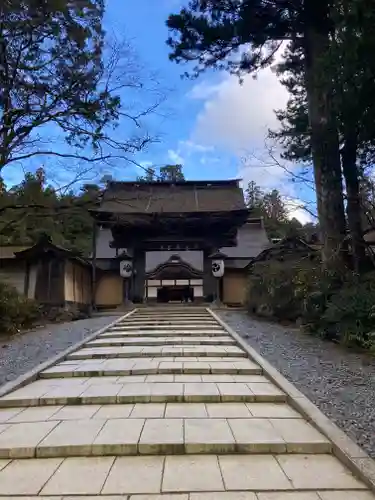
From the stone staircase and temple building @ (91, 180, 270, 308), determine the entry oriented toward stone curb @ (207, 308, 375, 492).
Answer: the temple building

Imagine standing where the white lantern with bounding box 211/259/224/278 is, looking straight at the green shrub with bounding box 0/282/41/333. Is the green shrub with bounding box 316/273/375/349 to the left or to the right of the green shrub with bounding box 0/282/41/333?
left

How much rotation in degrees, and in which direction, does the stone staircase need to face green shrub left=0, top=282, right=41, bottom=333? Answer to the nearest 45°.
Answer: approximately 135° to its right

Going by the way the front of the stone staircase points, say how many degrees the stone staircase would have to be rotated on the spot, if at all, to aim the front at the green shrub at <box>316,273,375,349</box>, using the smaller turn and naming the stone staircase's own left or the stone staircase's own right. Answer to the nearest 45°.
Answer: approximately 135° to the stone staircase's own left

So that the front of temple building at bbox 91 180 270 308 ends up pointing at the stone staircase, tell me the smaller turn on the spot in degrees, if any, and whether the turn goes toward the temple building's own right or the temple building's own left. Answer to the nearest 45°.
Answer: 0° — it already faces it

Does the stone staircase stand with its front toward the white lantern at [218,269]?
no

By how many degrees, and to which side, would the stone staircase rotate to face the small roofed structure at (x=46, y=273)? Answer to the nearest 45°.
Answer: approximately 135° to its right

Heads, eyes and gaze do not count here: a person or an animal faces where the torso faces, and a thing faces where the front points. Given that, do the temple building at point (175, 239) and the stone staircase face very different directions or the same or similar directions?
same or similar directions

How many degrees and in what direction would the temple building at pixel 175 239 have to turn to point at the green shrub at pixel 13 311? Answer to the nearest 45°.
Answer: approximately 45° to its right

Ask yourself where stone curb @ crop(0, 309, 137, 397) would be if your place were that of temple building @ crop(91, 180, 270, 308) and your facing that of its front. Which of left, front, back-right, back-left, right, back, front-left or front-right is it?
front

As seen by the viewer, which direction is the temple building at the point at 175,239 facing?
toward the camera
